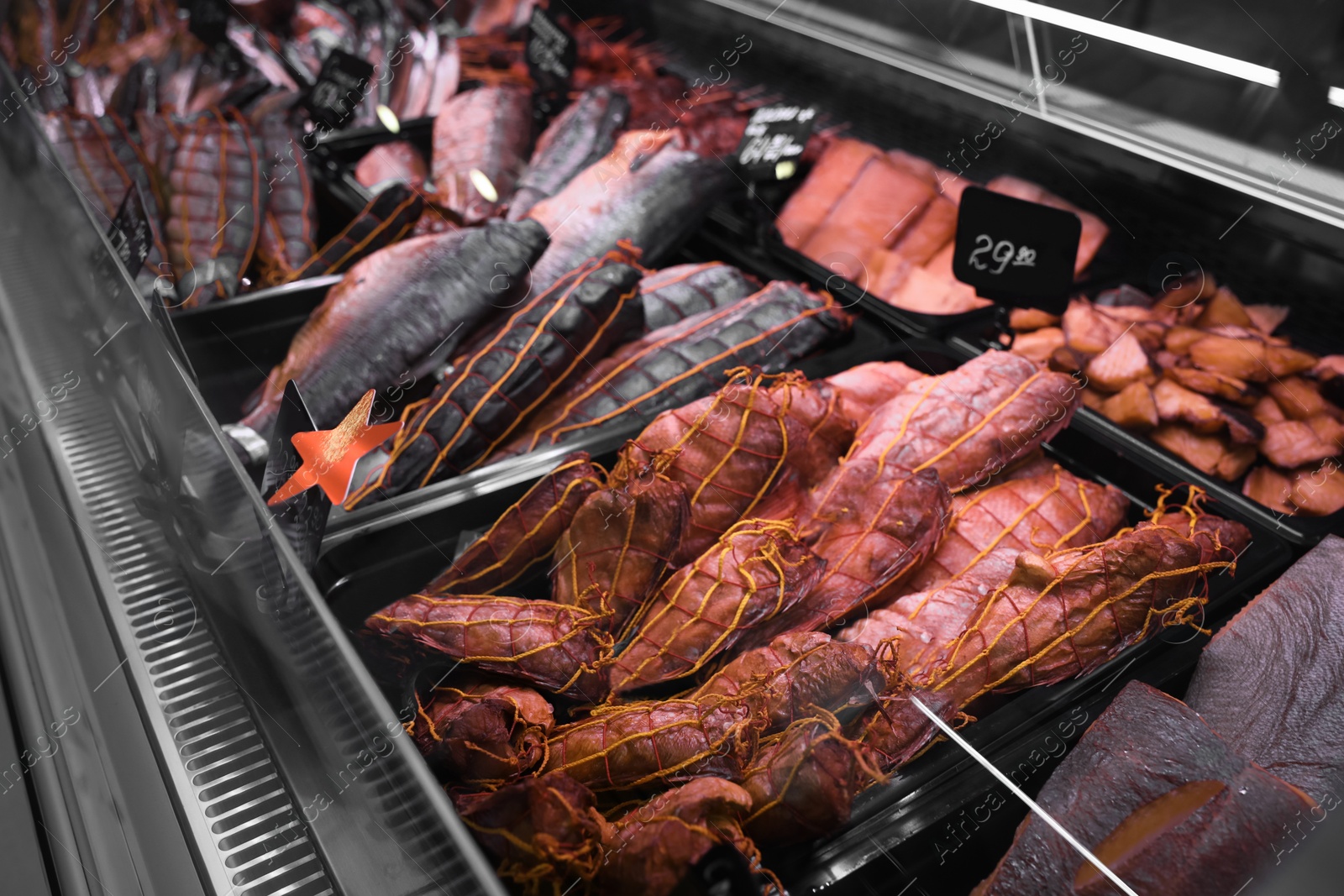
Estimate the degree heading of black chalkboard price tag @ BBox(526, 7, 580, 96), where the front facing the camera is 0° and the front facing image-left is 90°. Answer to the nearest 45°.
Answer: approximately 45°

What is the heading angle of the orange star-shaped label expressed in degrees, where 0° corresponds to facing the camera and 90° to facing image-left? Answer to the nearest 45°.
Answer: approximately 0°

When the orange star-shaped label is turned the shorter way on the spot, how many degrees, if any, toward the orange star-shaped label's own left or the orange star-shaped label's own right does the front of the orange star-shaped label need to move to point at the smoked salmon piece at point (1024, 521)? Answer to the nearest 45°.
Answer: approximately 90° to the orange star-shaped label's own left

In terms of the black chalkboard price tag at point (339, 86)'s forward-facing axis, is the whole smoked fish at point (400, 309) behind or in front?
in front

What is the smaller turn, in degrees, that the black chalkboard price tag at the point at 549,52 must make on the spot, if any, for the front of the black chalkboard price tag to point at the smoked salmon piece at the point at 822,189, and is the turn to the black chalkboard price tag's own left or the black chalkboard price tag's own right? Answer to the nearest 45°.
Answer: approximately 90° to the black chalkboard price tag's own left

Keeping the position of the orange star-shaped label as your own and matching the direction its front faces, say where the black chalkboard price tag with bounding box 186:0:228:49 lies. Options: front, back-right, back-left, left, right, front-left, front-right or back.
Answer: back

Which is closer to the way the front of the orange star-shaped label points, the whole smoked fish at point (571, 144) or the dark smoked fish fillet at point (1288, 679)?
the dark smoked fish fillet

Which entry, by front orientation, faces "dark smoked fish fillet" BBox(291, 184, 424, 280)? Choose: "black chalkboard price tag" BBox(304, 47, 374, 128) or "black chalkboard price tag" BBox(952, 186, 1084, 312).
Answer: "black chalkboard price tag" BBox(304, 47, 374, 128)
